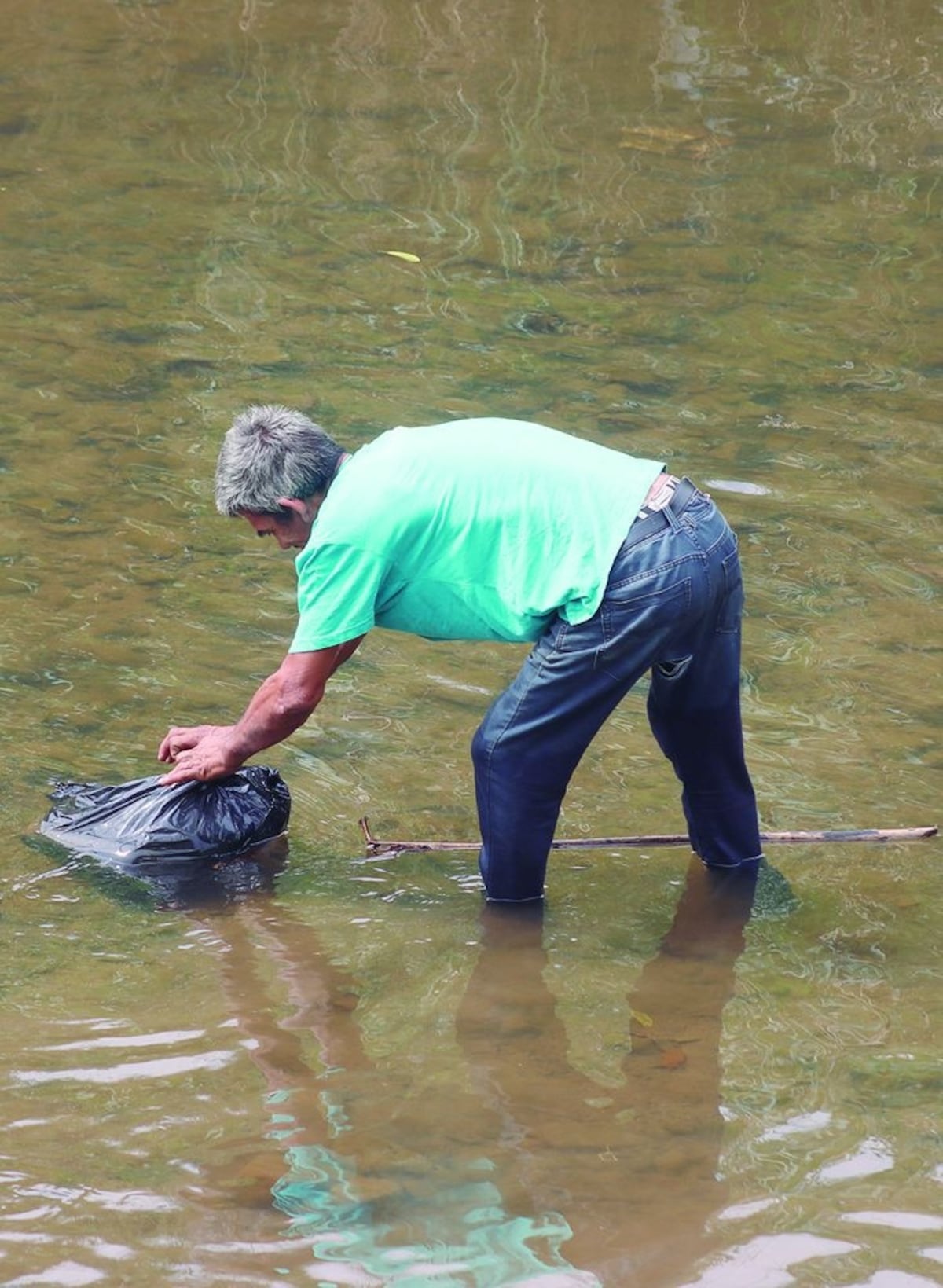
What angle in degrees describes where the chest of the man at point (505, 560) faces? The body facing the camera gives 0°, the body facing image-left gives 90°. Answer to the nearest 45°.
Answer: approximately 90°

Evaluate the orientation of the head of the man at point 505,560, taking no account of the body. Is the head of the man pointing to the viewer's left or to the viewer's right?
to the viewer's left

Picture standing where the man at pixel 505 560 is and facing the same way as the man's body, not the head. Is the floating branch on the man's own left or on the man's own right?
on the man's own right
